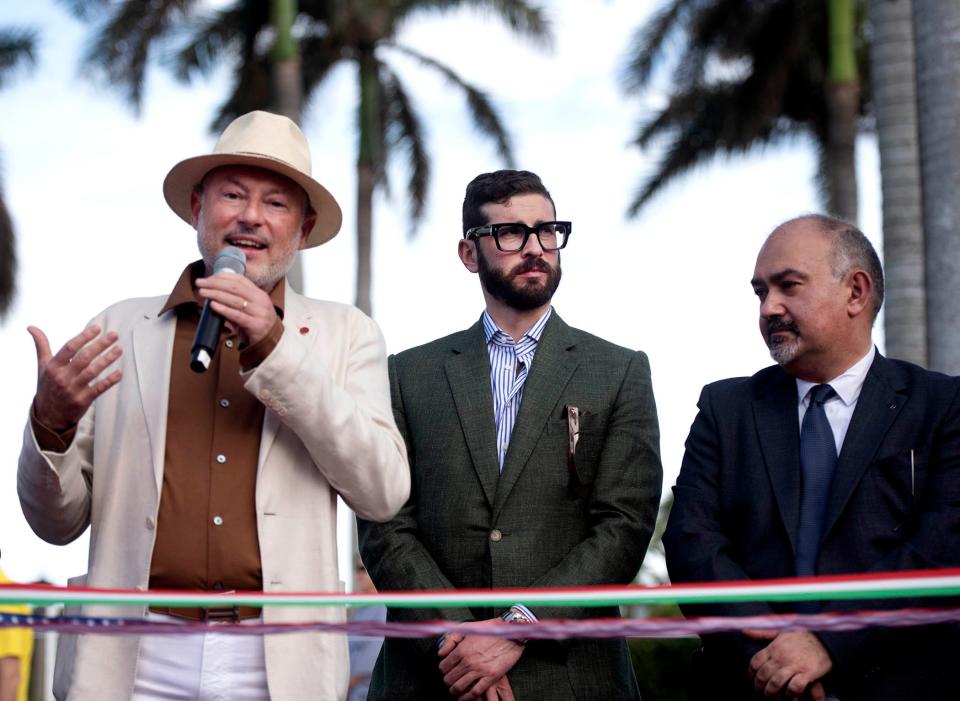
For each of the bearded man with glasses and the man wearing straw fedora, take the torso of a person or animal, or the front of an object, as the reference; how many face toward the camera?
2

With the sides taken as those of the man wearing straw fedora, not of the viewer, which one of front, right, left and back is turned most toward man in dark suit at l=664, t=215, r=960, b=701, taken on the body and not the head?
left

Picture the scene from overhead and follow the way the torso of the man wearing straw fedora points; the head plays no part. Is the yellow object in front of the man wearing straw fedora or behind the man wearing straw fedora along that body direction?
behind

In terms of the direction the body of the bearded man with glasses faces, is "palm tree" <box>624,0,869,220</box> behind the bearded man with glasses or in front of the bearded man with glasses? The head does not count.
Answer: behind

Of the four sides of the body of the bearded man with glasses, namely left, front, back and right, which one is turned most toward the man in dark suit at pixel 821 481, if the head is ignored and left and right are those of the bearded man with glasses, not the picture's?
left

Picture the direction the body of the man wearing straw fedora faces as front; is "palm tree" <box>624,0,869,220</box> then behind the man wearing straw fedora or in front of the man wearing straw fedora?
behind

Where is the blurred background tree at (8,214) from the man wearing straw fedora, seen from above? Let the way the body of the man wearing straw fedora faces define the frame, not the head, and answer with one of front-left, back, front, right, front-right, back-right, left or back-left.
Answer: back

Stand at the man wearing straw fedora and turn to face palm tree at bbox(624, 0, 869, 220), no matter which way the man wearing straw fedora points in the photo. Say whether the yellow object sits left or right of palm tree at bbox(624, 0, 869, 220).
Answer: left

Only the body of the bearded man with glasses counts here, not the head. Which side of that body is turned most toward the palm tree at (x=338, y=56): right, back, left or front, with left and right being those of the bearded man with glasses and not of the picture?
back

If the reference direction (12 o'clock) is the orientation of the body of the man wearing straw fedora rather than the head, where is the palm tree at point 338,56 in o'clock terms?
The palm tree is roughly at 6 o'clock from the man wearing straw fedora.

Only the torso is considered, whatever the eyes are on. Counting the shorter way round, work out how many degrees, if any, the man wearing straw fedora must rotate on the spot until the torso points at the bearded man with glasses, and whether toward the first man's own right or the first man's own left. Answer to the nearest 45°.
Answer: approximately 135° to the first man's own left

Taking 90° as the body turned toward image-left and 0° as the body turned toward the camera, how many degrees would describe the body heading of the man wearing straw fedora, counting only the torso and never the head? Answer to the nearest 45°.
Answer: approximately 0°
